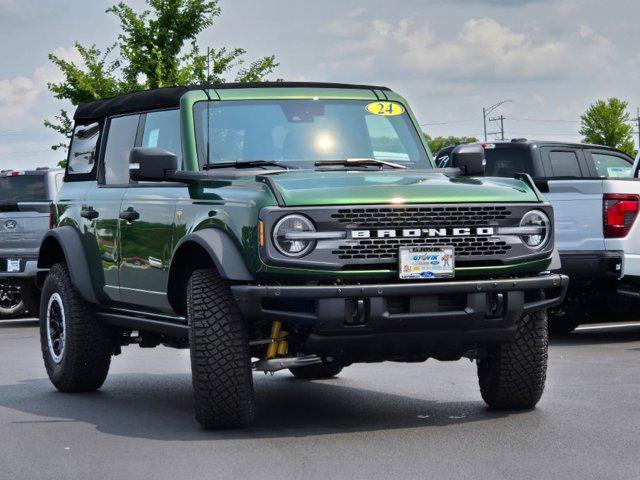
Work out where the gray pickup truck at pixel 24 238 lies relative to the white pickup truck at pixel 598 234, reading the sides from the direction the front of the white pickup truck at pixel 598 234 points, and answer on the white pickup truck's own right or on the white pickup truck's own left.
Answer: on the white pickup truck's own left

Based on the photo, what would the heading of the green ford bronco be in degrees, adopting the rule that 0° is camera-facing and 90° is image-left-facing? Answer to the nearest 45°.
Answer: approximately 315°

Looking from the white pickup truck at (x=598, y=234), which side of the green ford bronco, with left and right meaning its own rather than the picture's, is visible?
left

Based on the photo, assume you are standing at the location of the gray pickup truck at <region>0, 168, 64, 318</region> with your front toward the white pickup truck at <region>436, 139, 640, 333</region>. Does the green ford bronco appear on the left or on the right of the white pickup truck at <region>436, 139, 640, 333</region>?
right

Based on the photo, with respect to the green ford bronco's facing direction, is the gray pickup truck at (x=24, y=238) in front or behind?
behind
